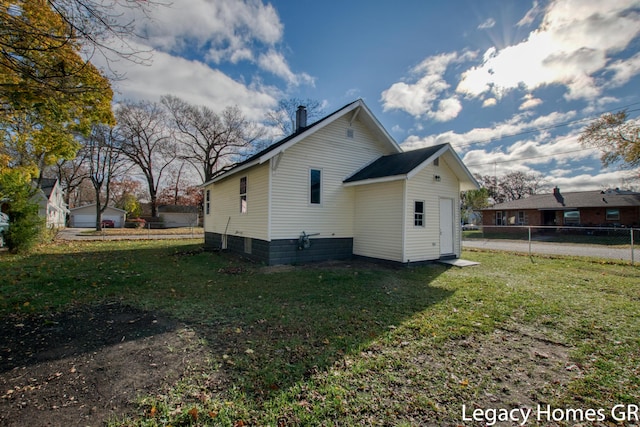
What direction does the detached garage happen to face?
toward the camera

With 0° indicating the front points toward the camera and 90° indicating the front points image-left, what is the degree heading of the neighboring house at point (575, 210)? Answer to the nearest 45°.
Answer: approximately 0°

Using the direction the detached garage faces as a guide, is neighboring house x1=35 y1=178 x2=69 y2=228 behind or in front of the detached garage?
in front

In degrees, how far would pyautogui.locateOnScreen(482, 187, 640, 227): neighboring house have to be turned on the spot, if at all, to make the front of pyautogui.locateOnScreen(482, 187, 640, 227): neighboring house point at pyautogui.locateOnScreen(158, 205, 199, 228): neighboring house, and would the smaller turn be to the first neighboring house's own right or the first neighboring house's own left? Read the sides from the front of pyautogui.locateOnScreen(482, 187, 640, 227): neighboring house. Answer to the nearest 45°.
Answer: approximately 90° to the first neighboring house's own right

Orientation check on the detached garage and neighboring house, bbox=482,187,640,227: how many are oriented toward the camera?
2

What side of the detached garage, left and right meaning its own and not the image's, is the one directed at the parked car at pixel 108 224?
front

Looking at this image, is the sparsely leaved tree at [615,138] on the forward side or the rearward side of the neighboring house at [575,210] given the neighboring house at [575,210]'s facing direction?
on the forward side
